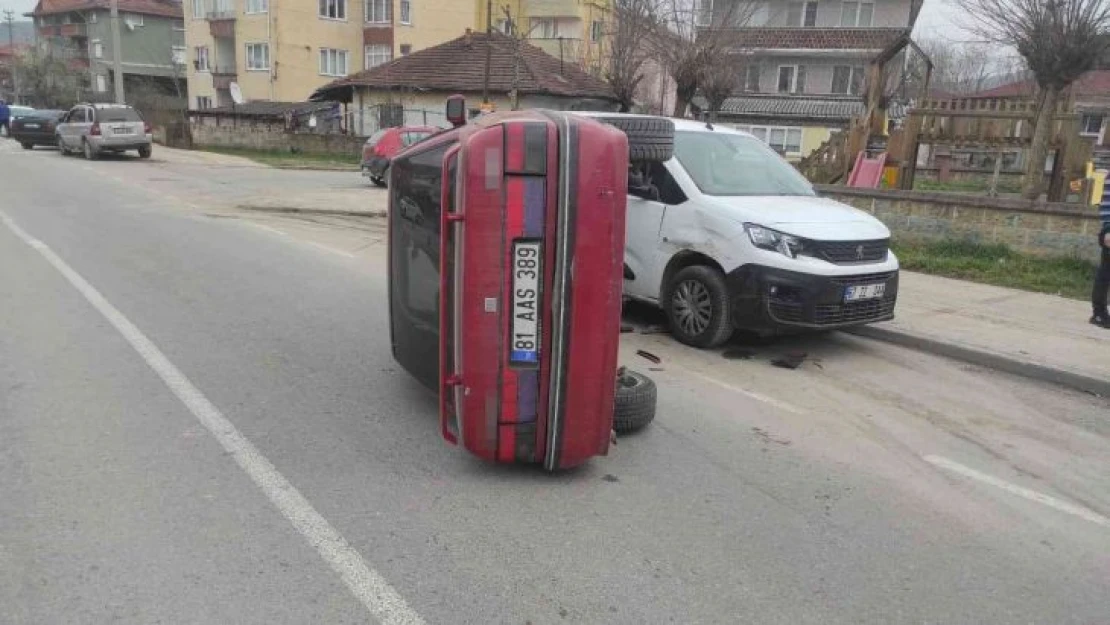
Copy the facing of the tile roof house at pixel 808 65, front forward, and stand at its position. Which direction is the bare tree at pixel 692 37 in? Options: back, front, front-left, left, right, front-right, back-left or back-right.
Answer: front

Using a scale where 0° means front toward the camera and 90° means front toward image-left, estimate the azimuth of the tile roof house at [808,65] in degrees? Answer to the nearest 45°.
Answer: approximately 0°

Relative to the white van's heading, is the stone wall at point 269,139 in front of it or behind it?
behind

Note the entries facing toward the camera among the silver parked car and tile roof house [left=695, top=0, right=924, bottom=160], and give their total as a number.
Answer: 1

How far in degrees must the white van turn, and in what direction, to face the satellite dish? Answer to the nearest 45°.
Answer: approximately 180°

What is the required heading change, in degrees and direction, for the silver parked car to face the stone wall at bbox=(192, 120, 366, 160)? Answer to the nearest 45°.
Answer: approximately 90° to its right

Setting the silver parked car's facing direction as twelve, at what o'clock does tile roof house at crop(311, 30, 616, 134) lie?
The tile roof house is roughly at 4 o'clock from the silver parked car.

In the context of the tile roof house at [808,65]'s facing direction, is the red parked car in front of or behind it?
in front

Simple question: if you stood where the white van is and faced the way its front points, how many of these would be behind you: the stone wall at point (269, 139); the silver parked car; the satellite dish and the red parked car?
4

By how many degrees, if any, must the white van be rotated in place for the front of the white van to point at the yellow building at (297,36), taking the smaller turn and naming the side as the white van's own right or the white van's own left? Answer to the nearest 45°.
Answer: approximately 180°

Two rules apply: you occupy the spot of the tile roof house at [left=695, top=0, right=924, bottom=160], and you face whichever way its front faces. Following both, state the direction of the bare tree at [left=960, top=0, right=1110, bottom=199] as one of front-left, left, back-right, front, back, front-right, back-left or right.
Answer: front

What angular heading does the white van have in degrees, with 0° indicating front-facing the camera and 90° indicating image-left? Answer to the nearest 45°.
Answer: approximately 315°

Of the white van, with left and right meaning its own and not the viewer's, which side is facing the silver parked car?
back

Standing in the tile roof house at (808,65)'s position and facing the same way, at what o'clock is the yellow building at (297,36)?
The yellow building is roughly at 3 o'clock from the tile roof house.

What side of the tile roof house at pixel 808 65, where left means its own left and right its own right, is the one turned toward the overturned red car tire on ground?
front

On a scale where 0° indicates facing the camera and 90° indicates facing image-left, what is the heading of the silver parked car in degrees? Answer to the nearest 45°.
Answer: approximately 135°
